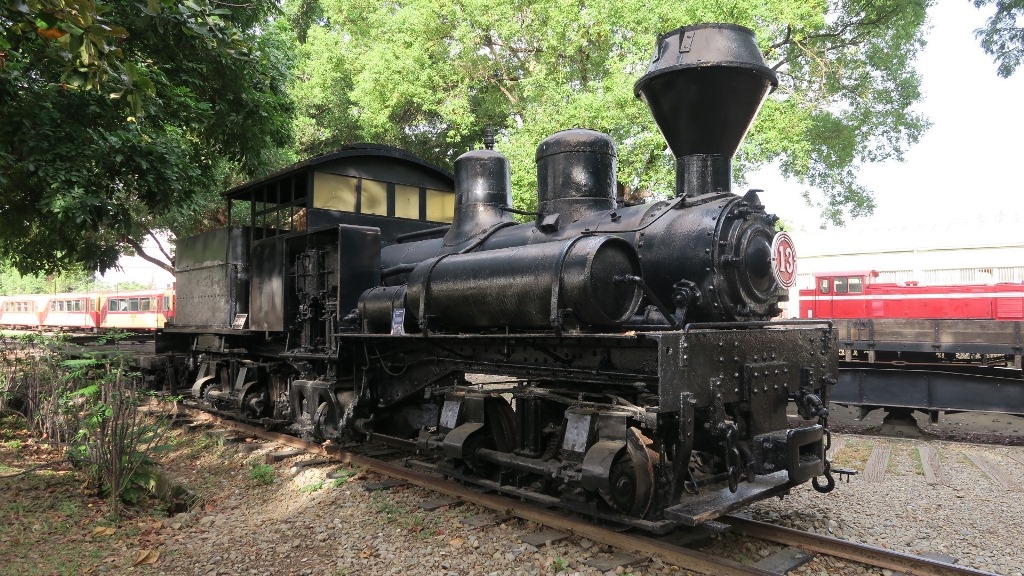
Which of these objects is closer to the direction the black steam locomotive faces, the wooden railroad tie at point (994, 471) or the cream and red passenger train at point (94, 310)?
the wooden railroad tie

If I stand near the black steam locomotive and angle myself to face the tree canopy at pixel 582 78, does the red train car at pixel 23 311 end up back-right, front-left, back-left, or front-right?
front-left

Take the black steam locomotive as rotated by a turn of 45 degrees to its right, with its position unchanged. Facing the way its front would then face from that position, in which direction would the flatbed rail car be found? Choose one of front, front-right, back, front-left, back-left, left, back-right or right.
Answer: back-left

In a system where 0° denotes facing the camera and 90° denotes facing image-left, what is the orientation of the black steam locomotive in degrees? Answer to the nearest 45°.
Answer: approximately 315°

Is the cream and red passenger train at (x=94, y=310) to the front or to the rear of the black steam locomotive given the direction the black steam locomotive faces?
to the rear

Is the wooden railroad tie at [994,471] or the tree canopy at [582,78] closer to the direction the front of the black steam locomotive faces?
the wooden railroad tie

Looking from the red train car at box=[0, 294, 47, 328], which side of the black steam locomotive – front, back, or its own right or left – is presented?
back

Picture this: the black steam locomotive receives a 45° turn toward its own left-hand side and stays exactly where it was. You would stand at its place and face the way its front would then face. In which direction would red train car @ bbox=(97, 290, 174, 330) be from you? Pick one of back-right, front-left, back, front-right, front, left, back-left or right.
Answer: back-left

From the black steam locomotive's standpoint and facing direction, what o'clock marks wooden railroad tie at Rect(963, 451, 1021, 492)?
The wooden railroad tie is roughly at 10 o'clock from the black steam locomotive.

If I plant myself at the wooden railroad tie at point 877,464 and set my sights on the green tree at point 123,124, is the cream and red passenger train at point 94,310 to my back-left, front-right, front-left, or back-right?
front-right

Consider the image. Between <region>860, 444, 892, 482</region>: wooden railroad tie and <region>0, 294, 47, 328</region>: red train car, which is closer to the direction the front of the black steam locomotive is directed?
the wooden railroad tie

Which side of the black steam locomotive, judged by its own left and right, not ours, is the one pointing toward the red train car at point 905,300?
left
